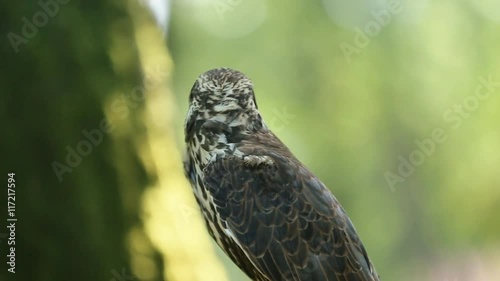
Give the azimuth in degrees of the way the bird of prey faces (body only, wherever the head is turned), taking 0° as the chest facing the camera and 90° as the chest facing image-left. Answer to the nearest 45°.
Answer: approximately 135°
